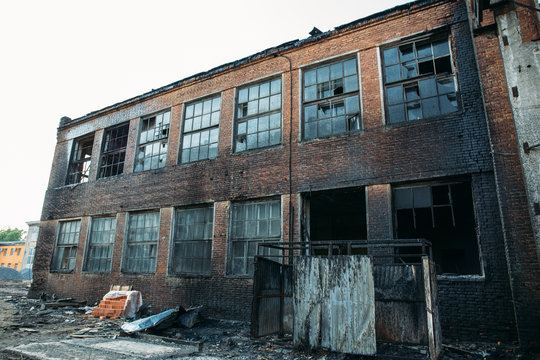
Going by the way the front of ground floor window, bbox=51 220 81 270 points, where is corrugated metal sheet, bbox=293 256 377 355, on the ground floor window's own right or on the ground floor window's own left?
on the ground floor window's own left

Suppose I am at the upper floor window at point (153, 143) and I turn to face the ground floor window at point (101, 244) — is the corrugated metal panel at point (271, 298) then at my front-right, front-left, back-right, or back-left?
back-left

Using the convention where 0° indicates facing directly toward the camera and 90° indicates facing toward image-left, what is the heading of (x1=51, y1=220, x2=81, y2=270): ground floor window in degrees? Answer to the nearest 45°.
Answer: approximately 45°

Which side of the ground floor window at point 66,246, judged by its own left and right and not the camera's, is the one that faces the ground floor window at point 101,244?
left

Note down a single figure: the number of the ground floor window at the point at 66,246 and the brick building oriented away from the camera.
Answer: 0

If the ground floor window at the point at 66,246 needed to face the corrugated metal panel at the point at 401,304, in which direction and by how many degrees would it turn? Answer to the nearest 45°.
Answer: approximately 90° to its left
